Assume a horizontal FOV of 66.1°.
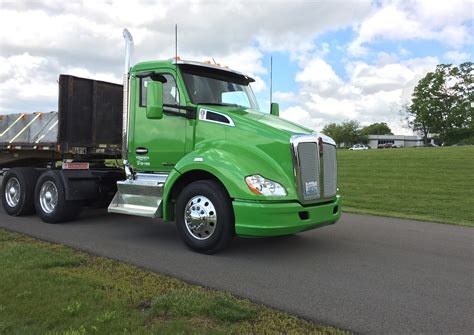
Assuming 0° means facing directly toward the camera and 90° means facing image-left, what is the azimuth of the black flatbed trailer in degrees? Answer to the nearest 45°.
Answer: approximately 315°

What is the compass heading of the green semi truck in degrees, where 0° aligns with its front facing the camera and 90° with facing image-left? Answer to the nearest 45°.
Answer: approximately 315°

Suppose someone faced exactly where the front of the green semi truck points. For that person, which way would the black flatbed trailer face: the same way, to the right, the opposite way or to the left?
the same way
